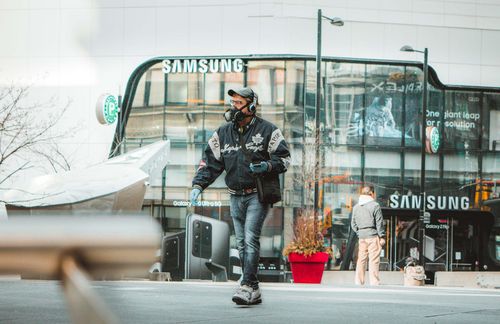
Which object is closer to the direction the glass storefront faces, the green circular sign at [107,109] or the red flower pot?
the red flower pot

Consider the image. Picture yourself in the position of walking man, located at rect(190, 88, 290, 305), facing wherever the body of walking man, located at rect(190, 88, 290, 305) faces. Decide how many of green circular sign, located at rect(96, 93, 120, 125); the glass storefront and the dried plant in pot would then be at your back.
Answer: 3

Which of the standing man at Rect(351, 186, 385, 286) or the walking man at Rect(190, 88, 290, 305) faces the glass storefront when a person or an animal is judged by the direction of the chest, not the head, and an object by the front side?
the standing man at Rect(351, 186, 385, 286)

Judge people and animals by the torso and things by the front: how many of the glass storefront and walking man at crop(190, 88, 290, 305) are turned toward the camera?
2

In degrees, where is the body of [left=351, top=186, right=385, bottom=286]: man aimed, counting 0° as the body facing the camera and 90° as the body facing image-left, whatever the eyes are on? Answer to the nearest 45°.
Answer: approximately 180°

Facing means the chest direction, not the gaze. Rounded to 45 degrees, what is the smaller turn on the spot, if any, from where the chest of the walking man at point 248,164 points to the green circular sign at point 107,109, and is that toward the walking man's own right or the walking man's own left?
approximately 180°

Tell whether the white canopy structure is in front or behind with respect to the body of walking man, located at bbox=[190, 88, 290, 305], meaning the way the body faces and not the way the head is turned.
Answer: behind

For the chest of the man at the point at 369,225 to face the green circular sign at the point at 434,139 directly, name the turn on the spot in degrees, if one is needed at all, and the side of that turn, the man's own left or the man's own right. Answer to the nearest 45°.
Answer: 0° — they already face it

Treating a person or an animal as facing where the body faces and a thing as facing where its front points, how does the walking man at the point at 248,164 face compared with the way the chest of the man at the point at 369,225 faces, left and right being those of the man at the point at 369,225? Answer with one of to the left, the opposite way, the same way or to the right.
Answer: the opposite way

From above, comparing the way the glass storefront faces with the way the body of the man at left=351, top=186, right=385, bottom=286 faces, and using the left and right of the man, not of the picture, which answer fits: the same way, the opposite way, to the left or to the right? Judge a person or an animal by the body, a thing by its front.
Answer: the opposite way
